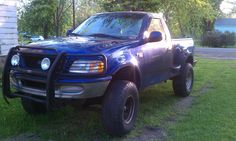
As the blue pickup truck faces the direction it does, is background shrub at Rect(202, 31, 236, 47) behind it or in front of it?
behind

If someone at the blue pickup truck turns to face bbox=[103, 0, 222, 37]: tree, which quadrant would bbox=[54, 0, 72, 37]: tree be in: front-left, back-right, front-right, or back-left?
front-left

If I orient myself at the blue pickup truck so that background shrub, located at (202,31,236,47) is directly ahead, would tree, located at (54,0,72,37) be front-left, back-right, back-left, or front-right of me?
front-left

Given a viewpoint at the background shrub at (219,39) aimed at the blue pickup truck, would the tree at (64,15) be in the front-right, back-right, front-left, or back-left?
front-right

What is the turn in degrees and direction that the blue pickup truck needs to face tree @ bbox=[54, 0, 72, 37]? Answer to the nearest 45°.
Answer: approximately 135° to its right

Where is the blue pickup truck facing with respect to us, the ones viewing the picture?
facing the viewer and to the left of the viewer

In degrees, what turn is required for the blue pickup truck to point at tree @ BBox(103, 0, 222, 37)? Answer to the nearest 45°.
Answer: approximately 135° to its right

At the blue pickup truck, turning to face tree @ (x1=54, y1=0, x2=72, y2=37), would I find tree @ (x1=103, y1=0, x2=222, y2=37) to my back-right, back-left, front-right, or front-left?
front-right
